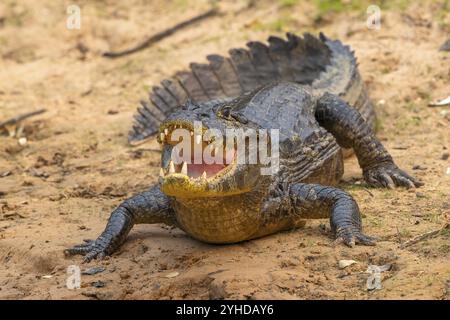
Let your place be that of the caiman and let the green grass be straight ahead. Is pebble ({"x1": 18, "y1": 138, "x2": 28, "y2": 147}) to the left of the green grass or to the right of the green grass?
left

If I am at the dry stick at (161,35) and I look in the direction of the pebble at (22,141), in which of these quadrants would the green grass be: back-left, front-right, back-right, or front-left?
back-left

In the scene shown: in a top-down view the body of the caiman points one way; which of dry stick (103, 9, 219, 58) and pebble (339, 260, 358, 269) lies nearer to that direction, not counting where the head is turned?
the pebble

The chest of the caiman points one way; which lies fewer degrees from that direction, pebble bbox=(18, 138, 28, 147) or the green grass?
the pebble

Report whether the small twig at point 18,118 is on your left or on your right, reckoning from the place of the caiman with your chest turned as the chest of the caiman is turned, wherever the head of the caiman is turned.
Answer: on your right

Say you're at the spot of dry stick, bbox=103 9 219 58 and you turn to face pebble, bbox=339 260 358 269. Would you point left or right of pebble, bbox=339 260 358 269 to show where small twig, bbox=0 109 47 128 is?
right

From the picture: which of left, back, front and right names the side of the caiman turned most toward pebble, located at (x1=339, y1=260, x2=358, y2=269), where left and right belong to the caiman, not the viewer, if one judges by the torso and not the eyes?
left

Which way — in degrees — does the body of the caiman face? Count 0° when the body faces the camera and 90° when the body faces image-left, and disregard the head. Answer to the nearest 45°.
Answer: approximately 45°

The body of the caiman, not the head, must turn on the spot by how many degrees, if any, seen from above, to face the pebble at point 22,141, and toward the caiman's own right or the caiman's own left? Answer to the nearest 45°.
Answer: approximately 90° to the caiman's own right

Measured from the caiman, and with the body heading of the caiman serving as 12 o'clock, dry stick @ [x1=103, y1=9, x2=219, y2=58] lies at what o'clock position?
The dry stick is roughly at 4 o'clock from the caiman.
